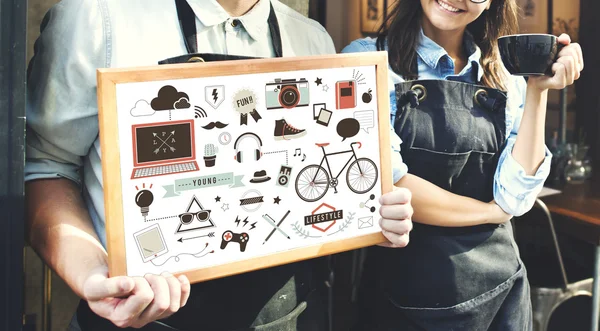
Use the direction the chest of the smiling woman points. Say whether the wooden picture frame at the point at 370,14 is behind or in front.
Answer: behind

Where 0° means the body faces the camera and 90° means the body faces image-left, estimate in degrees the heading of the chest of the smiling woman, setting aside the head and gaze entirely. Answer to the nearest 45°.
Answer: approximately 0°
